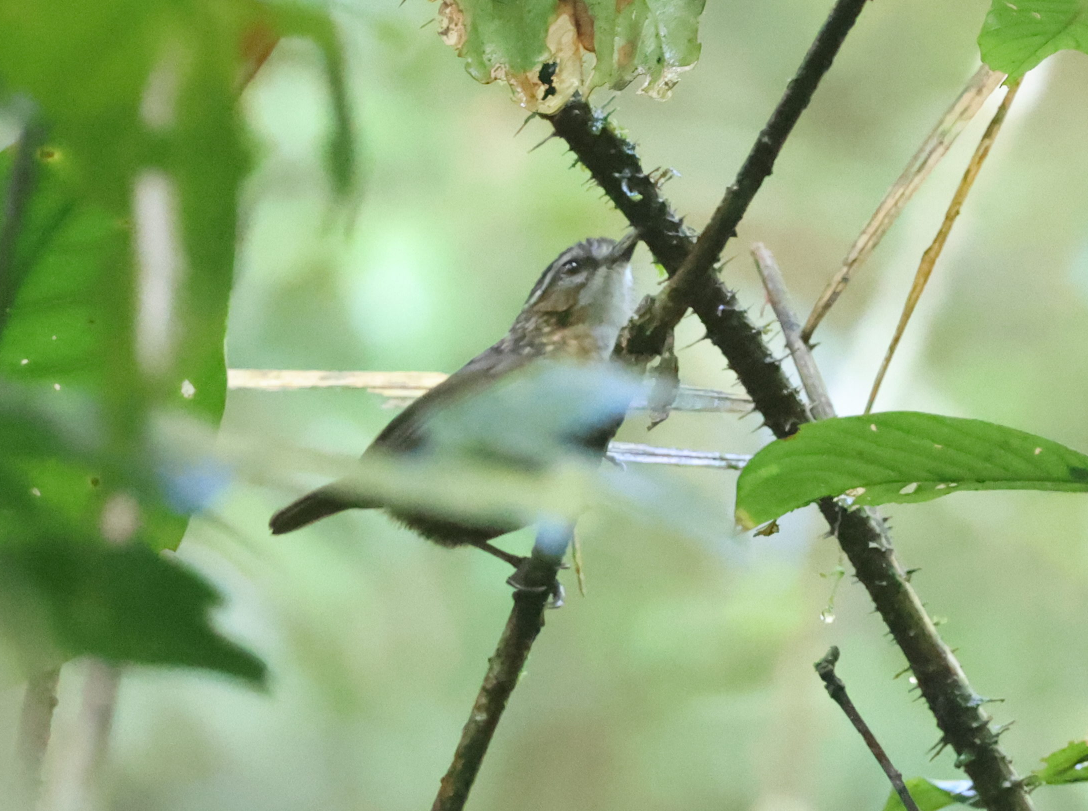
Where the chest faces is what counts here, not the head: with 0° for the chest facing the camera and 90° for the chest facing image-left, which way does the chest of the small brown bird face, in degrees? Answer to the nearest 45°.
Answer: approximately 270°
